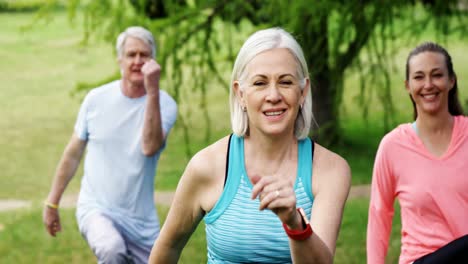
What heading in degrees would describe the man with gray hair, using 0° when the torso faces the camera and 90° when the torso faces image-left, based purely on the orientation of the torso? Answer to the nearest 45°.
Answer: approximately 0°

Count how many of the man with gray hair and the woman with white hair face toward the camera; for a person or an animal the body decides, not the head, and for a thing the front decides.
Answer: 2

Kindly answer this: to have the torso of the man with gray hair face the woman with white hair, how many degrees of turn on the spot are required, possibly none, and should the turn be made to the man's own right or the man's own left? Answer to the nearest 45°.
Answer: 0° — they already face them

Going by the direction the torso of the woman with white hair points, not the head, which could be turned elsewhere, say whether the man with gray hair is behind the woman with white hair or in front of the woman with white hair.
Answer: behind

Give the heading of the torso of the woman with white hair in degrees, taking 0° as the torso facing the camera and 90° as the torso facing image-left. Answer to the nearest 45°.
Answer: approximately 0°
